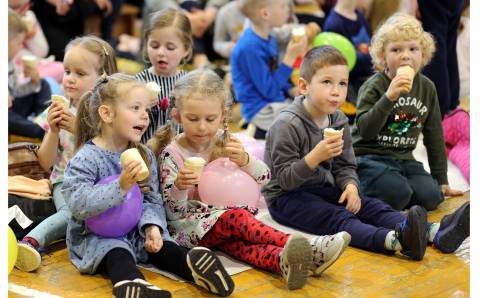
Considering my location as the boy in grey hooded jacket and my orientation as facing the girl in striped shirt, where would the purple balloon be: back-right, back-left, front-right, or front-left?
front-left

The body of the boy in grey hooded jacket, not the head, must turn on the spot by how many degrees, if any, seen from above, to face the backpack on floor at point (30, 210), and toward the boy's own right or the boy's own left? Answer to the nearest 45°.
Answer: approximately 135° to the boy's own right

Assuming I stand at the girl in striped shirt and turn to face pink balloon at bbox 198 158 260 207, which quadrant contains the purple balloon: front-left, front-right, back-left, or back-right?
front-right

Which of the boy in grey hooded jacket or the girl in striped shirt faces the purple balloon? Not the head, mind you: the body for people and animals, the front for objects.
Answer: the girl in striped shirt

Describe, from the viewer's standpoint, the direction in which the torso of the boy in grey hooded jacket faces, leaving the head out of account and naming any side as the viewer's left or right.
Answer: facing the viewer and to the right of the viewer

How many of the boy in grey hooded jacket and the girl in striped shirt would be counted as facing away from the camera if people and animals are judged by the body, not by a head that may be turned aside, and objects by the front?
0

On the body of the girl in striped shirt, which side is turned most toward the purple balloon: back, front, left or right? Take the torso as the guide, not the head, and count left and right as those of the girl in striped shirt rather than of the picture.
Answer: front

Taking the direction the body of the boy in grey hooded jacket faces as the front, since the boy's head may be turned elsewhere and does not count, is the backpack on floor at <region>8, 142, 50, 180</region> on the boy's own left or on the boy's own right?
on the boy's own right

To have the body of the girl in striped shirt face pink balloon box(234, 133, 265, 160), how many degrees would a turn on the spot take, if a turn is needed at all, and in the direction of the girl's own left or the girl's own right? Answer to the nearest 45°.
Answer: approximately 90° to the girl's own left

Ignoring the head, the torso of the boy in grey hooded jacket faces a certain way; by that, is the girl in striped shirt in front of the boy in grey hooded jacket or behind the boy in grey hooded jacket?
behind

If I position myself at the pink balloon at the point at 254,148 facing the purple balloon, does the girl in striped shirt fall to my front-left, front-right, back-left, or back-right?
front-right

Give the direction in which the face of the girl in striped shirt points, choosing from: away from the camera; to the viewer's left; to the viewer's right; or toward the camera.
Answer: toward the camera

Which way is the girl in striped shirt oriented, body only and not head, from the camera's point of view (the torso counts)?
toward the camera
